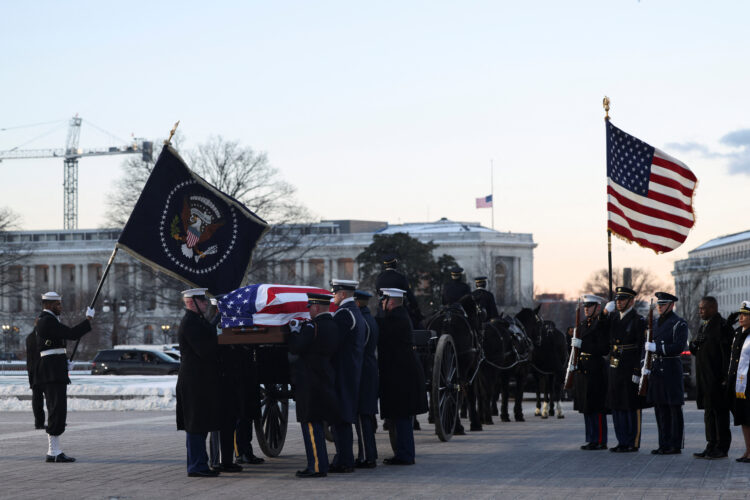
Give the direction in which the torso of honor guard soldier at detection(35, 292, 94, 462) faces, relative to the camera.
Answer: to the viewer's right

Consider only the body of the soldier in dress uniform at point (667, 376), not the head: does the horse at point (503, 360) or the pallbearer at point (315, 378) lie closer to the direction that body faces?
the pallbearer

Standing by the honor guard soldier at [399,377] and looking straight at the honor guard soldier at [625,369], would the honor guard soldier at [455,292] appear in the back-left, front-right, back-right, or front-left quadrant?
front-left

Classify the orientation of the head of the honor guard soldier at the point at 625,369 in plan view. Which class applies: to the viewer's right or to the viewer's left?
to the viewer's left

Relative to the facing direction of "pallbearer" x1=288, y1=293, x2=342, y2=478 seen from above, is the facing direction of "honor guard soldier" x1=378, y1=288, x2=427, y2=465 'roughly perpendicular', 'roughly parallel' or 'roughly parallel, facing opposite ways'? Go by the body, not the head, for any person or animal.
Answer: roughly parallel

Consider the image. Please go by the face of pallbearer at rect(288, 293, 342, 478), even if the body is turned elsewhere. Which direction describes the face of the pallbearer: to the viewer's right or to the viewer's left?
to the viewer's left

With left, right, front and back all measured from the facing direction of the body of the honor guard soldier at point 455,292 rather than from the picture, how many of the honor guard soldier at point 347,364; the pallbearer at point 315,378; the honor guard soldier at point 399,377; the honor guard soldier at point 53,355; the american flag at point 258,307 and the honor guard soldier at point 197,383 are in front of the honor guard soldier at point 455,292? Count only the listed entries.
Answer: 0

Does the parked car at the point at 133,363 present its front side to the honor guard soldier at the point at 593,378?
no

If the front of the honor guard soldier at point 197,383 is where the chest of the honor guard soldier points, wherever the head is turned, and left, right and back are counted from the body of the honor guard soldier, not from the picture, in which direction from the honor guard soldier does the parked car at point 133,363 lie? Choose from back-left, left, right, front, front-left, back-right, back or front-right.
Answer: left

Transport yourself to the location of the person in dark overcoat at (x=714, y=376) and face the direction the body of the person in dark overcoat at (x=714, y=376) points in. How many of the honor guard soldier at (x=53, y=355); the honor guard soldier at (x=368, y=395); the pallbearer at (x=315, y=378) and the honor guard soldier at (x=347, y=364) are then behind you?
0

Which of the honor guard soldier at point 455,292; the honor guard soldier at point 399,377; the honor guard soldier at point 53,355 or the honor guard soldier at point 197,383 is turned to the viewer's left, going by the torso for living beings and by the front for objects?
the honor guard soldier at point 399,377

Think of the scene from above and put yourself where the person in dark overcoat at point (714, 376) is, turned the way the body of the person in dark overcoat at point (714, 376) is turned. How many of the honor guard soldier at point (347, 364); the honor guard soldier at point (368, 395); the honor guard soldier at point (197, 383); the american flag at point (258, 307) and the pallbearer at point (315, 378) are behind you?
0

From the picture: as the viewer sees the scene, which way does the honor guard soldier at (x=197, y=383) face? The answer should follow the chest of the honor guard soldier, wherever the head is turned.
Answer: to the viewer's right

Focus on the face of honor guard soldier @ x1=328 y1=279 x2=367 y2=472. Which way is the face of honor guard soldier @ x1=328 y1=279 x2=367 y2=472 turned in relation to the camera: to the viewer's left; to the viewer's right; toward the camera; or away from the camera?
to the viewer's left

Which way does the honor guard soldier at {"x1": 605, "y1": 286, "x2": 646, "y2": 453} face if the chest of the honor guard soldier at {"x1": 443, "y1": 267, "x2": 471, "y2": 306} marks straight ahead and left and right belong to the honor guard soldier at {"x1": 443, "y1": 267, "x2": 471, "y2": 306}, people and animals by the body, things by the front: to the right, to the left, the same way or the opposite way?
the opposite way

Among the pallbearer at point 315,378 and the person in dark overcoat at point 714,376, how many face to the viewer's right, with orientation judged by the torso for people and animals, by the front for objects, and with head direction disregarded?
0
